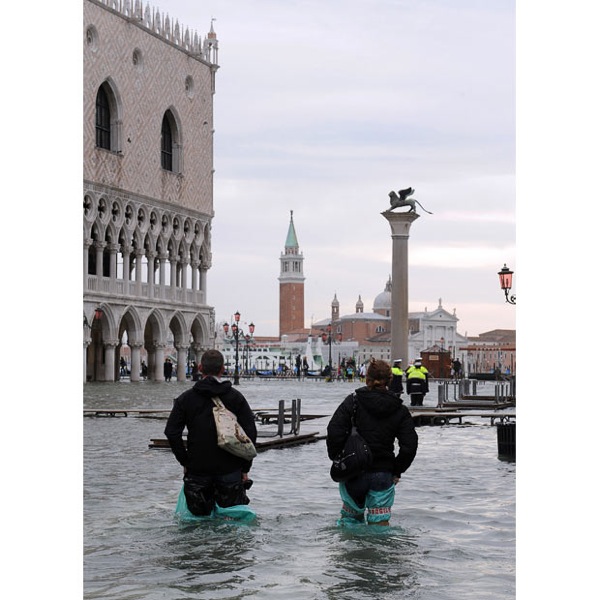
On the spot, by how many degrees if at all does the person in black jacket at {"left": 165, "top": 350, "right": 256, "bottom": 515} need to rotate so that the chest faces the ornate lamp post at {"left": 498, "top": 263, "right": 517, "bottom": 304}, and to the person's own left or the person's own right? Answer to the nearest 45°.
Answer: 0° — they already face it

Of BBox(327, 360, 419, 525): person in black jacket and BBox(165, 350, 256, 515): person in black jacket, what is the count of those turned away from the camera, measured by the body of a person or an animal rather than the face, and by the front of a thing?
2

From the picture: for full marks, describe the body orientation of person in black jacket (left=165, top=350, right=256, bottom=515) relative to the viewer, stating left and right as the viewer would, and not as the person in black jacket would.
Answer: facing away from the viewer

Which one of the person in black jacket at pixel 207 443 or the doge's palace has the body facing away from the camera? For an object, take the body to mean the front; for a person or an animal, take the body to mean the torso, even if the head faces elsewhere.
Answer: the person in black jacket

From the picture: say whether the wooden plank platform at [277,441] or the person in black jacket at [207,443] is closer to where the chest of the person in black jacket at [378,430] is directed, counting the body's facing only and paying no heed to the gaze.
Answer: the wooden plank platform

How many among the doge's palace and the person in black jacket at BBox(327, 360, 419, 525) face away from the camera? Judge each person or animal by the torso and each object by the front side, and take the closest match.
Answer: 1

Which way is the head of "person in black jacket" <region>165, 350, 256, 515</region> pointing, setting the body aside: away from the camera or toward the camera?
away from the camera

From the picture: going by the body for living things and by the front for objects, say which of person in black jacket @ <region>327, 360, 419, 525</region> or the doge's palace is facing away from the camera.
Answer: the person in black jacket

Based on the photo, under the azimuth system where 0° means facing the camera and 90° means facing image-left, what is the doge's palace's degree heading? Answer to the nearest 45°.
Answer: approximately 315°

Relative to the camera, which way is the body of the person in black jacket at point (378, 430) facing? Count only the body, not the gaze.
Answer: away from the camera
